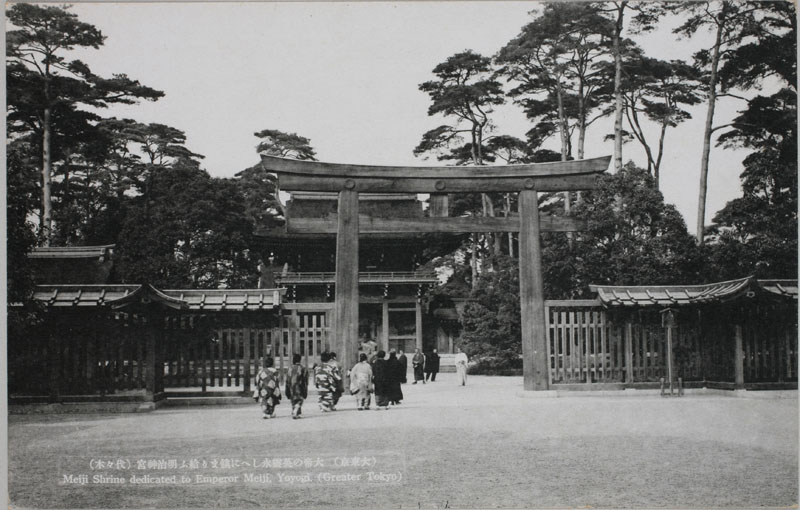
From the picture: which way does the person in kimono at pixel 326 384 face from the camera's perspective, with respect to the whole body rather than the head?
away from the camera

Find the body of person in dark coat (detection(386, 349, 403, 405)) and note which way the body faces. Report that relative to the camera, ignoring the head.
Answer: away from the camera

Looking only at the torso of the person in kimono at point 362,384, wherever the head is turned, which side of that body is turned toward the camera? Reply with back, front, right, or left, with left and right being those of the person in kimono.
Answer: back

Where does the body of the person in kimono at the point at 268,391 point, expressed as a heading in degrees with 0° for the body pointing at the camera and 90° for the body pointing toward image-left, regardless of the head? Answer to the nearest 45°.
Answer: approximately 180°

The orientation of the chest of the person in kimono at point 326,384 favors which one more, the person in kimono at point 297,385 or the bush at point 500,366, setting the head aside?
the bush

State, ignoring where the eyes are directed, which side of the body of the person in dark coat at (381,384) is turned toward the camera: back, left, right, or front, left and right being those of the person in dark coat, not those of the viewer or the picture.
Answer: back

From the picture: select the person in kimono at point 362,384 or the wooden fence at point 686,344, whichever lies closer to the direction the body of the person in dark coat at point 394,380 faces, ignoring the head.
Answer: the wooden fence

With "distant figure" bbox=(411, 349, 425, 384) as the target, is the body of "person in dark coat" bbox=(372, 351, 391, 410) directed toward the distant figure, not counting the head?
yes

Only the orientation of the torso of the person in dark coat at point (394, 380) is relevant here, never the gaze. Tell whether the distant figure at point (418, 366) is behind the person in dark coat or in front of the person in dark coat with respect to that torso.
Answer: in front

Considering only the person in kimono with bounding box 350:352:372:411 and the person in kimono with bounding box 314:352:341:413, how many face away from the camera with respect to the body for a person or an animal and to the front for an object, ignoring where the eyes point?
2
